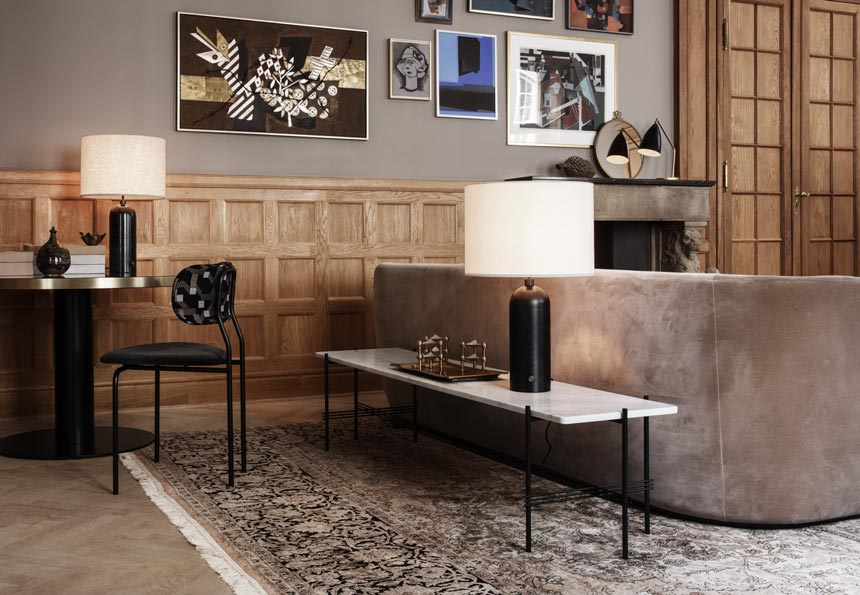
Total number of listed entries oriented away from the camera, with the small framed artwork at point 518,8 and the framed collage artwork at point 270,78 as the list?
0

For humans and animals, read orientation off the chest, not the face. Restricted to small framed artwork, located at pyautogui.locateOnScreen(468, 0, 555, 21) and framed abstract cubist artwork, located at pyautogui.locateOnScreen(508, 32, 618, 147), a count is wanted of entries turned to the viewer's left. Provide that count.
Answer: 0

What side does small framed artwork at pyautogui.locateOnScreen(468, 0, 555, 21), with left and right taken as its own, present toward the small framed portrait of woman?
right

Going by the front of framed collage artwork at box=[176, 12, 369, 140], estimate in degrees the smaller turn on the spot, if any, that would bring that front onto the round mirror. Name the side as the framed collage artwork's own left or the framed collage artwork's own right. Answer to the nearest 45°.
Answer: approximately 45° to the framed collage artwork's own left

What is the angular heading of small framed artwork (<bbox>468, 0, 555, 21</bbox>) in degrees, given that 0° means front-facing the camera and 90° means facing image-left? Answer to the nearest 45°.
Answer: approximately 315°

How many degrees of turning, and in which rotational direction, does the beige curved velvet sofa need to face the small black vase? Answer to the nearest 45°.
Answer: approximately 135° to its left

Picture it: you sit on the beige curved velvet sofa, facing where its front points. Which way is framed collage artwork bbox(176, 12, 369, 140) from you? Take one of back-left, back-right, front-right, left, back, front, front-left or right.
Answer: left

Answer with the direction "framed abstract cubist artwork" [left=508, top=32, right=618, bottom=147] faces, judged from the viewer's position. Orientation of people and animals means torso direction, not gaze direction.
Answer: facing the viewer and to the right of the viewer
